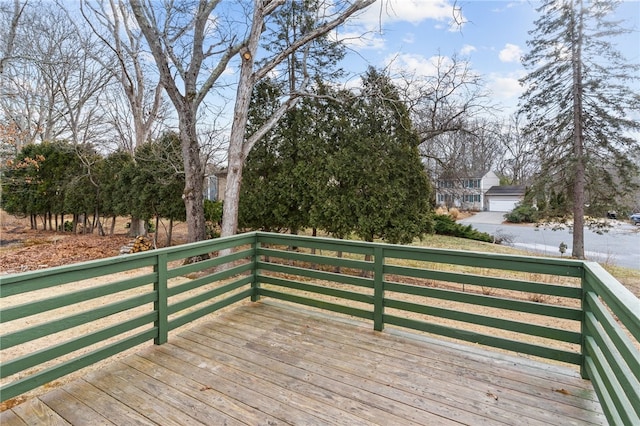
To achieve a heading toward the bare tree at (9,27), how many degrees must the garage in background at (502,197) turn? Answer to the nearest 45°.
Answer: approximately 45° to its right

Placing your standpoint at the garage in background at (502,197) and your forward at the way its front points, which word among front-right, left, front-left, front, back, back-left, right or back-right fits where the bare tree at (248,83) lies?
front

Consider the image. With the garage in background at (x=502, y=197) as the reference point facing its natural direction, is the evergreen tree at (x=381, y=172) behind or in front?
in front

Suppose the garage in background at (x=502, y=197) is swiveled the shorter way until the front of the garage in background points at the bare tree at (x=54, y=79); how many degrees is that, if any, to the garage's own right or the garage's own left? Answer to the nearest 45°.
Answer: approximately 45° to the garage's own right

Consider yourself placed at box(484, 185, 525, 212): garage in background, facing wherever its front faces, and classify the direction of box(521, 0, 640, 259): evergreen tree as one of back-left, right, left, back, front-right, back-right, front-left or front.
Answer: front

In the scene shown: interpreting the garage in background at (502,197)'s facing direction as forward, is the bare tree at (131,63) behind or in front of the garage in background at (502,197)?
in front

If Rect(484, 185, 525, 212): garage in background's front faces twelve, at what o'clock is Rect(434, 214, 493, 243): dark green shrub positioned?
The dark green shrub is roughly at 12 o'clock from the garage in background.

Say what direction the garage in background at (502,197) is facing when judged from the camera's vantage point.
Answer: facing the viewer
